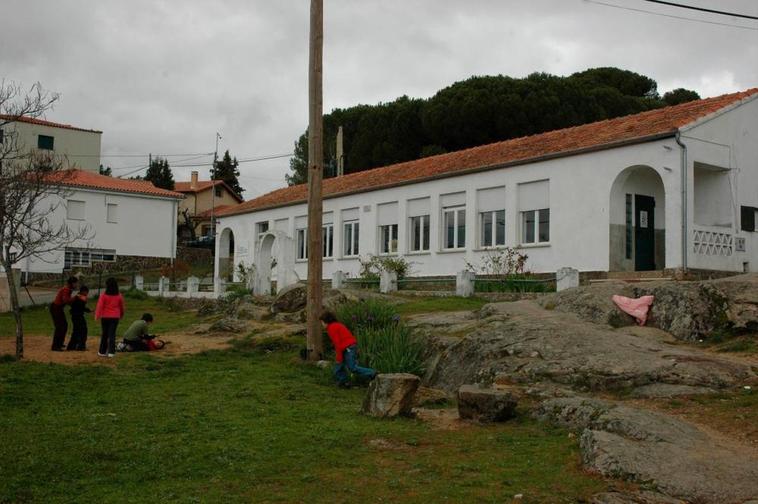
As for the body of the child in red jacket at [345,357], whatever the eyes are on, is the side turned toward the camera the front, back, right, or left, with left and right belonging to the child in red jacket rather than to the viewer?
left

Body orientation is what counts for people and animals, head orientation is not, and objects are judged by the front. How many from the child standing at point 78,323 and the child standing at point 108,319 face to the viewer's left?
0

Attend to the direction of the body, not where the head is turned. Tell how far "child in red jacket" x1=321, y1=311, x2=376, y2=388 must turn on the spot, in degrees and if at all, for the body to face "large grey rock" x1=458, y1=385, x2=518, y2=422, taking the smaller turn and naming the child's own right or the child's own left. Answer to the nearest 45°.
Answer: approximately 135° to the child's own left

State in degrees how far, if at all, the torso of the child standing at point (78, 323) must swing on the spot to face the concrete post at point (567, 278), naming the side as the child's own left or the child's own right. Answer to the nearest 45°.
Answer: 0° — they already face it

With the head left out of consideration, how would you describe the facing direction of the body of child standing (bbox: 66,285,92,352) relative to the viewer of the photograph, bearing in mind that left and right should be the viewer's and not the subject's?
facing to the right of the viewer

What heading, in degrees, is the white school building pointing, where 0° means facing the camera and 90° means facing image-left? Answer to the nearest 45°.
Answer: approximately 45°

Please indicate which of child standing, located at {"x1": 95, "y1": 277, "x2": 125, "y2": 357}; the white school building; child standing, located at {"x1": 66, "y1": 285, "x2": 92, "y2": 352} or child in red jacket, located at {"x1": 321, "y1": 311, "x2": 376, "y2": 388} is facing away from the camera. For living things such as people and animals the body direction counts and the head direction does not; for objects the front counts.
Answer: child standing, located at {"x1": 95, "y1": 277, "x2": 125, "y2": 357}

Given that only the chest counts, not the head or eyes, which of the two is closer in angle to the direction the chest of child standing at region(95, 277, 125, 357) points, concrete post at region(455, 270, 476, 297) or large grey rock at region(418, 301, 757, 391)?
the concrete post

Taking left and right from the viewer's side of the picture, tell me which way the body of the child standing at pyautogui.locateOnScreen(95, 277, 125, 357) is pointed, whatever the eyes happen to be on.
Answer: facing away from the viewer

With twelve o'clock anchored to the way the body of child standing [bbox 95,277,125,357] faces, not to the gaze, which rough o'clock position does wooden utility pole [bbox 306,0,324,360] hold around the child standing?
The wooden utility pole is roughly at 4 o'clock from the child standing.
